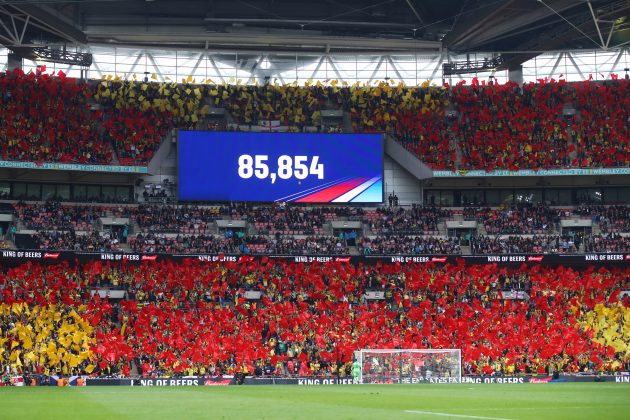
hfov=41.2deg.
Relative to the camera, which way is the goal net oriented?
toward the camera
